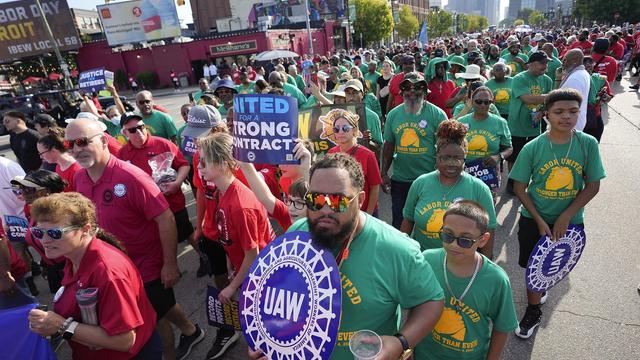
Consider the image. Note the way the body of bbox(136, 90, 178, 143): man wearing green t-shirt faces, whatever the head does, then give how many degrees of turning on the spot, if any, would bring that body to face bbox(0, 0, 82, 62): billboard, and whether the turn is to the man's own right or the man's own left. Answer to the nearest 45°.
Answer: approximately 135° to the man's own right

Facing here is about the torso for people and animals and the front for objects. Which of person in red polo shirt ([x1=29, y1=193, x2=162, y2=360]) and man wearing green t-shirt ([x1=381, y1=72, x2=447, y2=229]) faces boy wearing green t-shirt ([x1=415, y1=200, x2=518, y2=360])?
the man wearing green t-shirt

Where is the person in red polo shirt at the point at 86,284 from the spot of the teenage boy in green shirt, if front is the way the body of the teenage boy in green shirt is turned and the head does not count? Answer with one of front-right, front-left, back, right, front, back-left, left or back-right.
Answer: front-right

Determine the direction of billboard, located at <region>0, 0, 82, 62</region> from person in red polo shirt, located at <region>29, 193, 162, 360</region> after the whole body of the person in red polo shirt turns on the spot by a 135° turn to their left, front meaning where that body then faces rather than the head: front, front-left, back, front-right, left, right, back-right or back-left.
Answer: left

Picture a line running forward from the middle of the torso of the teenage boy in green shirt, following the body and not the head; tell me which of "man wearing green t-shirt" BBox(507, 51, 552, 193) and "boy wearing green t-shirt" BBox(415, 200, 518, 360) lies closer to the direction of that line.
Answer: the boy wearing green t-shirt

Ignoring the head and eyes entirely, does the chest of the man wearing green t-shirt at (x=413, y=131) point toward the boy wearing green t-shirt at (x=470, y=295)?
yes

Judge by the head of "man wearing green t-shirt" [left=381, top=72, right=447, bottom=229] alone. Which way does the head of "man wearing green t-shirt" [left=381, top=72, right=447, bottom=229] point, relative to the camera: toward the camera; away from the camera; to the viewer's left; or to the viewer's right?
toward the camera

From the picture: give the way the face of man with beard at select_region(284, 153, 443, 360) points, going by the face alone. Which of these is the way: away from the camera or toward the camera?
toward the camera

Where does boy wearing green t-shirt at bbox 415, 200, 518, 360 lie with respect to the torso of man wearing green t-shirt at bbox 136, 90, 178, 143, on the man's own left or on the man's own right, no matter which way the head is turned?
on the man's own left

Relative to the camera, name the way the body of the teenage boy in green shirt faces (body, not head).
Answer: toward the camera

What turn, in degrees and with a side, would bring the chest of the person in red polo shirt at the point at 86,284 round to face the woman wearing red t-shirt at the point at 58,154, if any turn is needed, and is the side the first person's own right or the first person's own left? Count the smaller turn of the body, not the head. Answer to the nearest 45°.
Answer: approximately 135° to the first person's own right

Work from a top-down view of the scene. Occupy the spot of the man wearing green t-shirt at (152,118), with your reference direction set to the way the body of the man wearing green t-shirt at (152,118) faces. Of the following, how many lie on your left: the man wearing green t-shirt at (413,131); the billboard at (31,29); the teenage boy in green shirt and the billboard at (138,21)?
2

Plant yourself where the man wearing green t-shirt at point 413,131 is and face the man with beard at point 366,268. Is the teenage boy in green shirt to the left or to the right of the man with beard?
left

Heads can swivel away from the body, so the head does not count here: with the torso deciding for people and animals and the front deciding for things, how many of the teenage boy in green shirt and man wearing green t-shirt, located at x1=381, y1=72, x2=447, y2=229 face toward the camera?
2

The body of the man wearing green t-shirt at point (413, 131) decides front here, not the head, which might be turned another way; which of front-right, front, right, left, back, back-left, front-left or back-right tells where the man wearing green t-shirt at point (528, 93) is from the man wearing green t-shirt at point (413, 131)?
back-left
